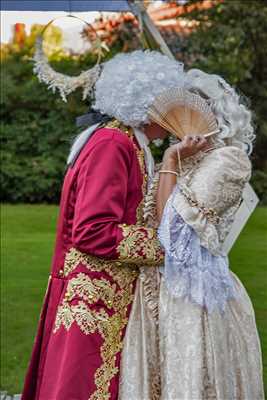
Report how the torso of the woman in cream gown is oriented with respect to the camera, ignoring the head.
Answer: to the viewer's left

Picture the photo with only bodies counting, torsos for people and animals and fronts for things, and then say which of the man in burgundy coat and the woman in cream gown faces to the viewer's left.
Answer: the woman in cream gown

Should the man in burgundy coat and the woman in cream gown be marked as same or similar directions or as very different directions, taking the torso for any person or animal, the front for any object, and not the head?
very different directions

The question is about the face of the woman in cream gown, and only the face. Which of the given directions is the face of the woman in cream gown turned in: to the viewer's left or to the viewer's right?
to the viewer's left

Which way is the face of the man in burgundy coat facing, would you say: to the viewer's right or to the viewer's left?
to the viewer's right

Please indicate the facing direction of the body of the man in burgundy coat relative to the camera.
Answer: to the viewer's right

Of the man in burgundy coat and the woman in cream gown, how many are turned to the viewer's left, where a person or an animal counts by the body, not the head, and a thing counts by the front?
1
